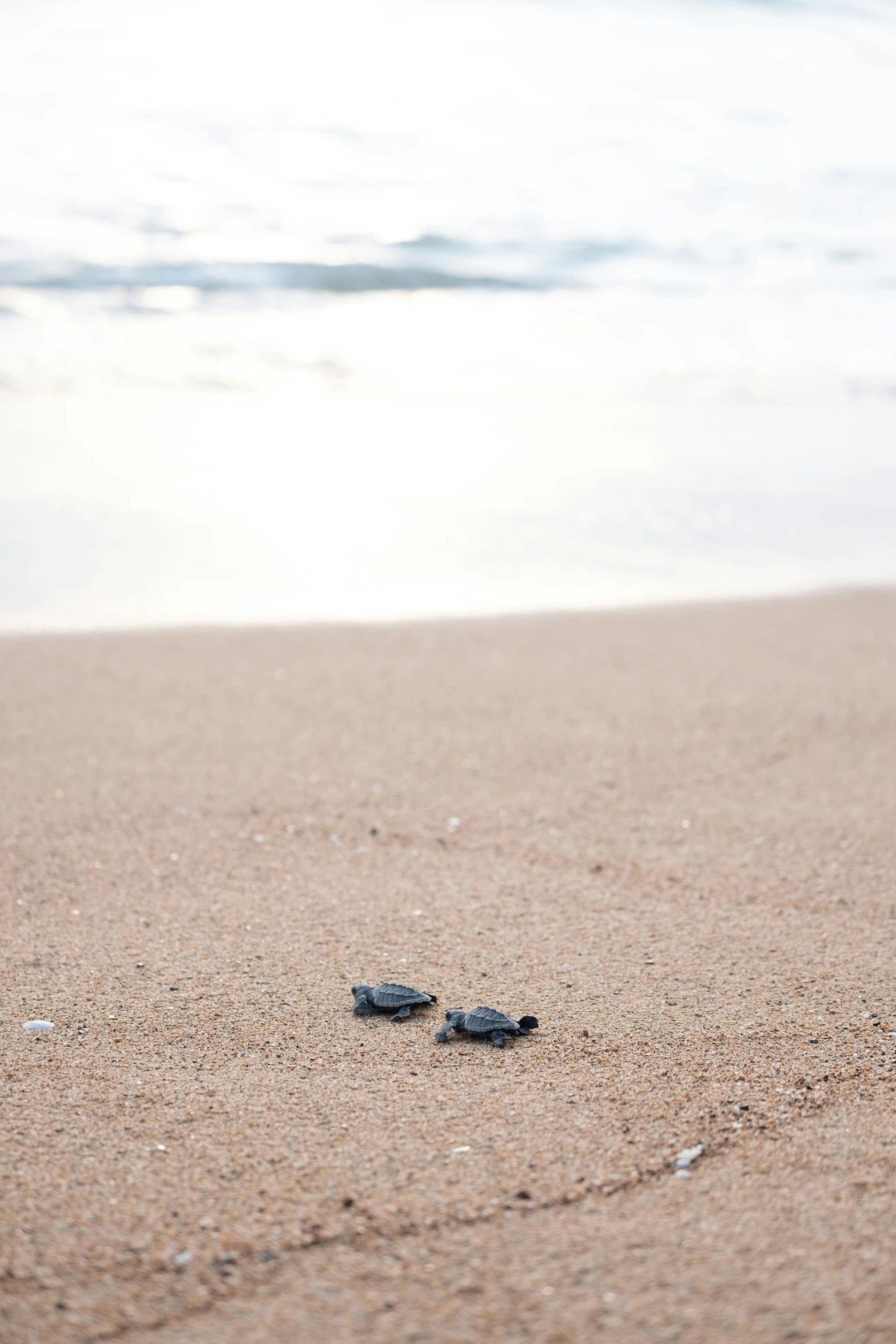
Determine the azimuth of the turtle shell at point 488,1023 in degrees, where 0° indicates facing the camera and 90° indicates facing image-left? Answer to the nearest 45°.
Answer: approximately 90°

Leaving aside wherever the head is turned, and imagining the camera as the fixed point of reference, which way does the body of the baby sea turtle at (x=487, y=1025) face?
to the viewer's left

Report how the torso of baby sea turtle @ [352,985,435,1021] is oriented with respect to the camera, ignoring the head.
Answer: to the viewer's left

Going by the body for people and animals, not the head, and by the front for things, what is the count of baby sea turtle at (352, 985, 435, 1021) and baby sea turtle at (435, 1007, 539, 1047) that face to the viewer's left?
2

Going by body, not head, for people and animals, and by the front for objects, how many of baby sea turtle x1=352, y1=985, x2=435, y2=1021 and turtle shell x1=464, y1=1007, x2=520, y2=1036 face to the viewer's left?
2
